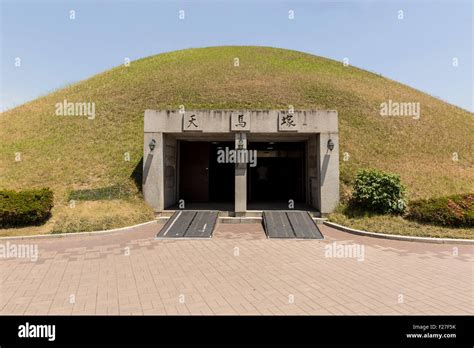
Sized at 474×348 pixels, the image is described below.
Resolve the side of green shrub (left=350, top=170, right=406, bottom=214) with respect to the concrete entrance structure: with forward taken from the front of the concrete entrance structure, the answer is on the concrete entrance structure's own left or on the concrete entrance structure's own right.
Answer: on the concrete entrance structure's own left

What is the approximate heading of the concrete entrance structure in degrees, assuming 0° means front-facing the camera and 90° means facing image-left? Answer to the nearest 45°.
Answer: approximately 0°

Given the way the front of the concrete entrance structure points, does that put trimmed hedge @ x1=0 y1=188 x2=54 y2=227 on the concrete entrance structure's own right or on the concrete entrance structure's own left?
on the concrete entrance structure's own right

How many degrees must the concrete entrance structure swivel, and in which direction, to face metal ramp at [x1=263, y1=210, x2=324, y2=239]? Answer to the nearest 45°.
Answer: approximately 45° to its left
